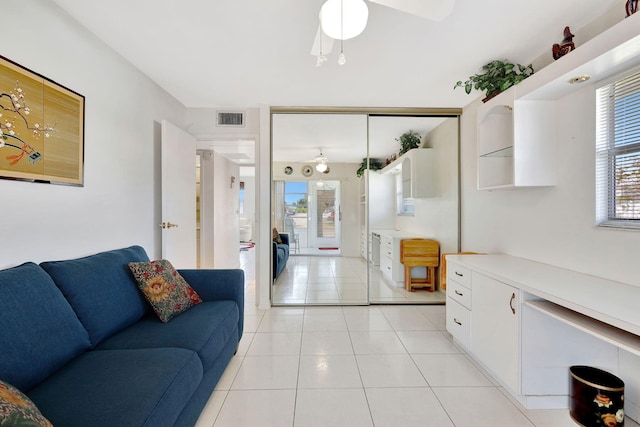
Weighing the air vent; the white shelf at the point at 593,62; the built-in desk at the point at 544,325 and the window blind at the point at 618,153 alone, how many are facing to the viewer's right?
0

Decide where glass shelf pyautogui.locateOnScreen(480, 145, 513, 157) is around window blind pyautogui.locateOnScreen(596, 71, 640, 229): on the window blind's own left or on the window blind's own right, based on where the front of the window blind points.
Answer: on the window blind's own right

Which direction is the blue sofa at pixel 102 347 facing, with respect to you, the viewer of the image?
facing the viewer and to the right of the viewer

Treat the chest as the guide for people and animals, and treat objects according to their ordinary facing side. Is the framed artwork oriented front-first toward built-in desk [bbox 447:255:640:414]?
yes

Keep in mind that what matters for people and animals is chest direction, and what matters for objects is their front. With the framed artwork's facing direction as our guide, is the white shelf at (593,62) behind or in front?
in front

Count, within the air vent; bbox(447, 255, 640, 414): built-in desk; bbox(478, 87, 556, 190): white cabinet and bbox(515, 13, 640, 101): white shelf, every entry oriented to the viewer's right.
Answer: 0

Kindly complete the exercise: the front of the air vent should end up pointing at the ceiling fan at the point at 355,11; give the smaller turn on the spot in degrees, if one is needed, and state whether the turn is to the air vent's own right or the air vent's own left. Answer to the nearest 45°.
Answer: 0° — it already faces it

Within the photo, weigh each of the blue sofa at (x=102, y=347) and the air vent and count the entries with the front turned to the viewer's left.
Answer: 0

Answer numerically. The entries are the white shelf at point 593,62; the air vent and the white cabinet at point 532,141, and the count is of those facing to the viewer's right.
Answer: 0

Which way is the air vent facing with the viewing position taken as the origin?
facing the viewer

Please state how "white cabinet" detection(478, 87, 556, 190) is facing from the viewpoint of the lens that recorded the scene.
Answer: facing the viewer and to the left of the viewer

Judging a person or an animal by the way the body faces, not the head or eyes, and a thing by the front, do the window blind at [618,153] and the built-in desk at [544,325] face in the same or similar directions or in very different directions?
same or similar directions

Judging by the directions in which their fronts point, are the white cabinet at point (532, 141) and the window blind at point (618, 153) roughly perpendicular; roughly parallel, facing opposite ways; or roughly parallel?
roughly parallel
